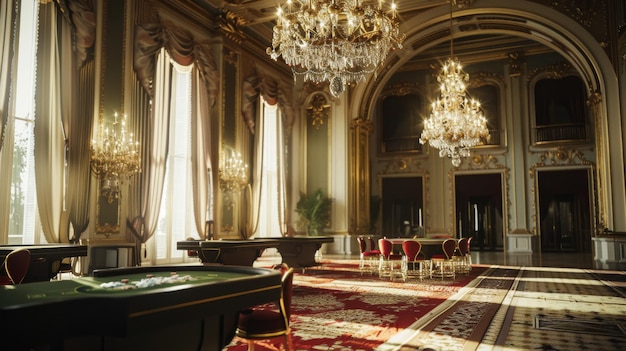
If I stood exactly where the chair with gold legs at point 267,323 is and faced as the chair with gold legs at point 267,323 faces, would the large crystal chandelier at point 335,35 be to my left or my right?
on my right

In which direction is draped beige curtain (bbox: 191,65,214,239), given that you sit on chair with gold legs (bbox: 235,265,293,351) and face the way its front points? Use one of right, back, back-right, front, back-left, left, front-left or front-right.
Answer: right

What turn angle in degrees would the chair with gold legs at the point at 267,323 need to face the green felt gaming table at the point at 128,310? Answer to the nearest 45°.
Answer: approximately 45° to its left

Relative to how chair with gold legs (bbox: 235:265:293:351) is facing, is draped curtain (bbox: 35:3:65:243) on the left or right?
on its right

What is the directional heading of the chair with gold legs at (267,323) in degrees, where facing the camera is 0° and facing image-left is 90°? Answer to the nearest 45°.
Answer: approximately 90°

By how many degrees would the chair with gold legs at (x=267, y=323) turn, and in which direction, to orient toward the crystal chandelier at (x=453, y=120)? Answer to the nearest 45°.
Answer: approximately 135° to its right

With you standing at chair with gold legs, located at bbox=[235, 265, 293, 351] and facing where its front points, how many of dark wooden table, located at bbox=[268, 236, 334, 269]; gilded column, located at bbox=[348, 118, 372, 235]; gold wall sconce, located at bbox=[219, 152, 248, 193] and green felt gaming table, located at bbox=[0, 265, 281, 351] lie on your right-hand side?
3

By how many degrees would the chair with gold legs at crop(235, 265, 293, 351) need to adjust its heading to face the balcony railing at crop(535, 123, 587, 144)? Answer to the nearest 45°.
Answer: approximately 135° to its right

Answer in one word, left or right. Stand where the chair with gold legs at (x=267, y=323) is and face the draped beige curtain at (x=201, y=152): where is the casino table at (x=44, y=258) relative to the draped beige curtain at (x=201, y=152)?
left

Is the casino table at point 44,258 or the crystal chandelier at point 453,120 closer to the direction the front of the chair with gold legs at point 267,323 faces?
the casino table

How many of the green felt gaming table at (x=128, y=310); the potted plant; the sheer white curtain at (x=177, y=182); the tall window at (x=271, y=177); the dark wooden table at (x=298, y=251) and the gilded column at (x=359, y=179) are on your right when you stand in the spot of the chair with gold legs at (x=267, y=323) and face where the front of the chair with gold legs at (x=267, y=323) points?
5

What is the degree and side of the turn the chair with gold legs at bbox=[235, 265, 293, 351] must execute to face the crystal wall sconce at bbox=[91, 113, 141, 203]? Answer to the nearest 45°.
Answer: approximately 45° to its right

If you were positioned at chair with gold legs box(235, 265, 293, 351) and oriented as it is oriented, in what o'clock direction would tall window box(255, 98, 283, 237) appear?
The tall window is roughly at 3 o'clock from the chair with gold legs.

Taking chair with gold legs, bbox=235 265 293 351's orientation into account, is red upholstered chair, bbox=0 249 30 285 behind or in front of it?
in front

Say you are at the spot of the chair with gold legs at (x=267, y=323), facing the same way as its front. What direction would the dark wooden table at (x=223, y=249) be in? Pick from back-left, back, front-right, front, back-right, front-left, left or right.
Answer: right

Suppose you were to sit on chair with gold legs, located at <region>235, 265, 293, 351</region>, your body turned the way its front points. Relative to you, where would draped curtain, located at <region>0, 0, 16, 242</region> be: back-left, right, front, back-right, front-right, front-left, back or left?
front-right
